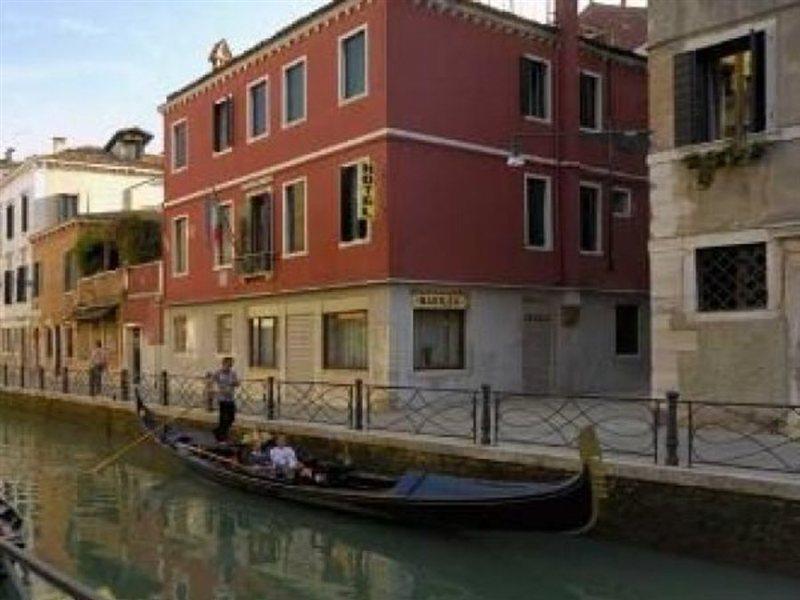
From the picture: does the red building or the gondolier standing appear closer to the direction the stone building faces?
the gondolier standing

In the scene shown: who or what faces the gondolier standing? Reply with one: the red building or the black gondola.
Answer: the red building

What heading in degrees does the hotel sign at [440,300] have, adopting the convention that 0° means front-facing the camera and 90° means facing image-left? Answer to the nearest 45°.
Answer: approximately 0°

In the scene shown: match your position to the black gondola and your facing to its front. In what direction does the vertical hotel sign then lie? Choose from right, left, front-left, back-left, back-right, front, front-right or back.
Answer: back-left

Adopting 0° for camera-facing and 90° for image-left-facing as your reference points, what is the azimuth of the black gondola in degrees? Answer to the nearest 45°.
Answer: approximately 315°

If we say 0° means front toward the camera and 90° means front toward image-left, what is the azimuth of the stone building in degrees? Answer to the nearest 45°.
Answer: approximately 45°

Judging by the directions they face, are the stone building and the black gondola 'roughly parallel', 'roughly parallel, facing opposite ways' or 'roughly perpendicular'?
roughly perpendicular

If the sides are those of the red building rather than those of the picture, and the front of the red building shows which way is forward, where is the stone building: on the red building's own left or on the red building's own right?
on the red building's own left
